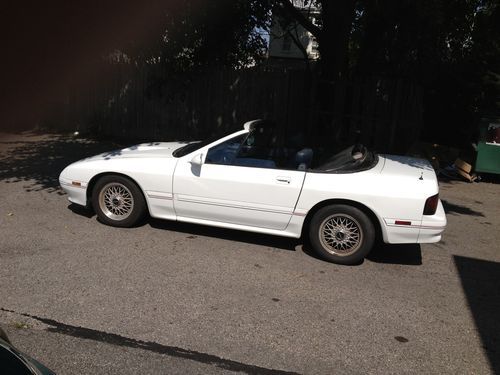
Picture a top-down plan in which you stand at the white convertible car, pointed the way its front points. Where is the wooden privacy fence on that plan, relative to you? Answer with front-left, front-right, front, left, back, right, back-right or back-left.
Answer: right

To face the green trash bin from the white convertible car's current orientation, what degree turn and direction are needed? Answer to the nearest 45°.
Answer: approximately 135° to its right

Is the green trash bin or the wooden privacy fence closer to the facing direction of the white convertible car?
the wooden privacy fence

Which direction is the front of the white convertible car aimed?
to the viewer's left
